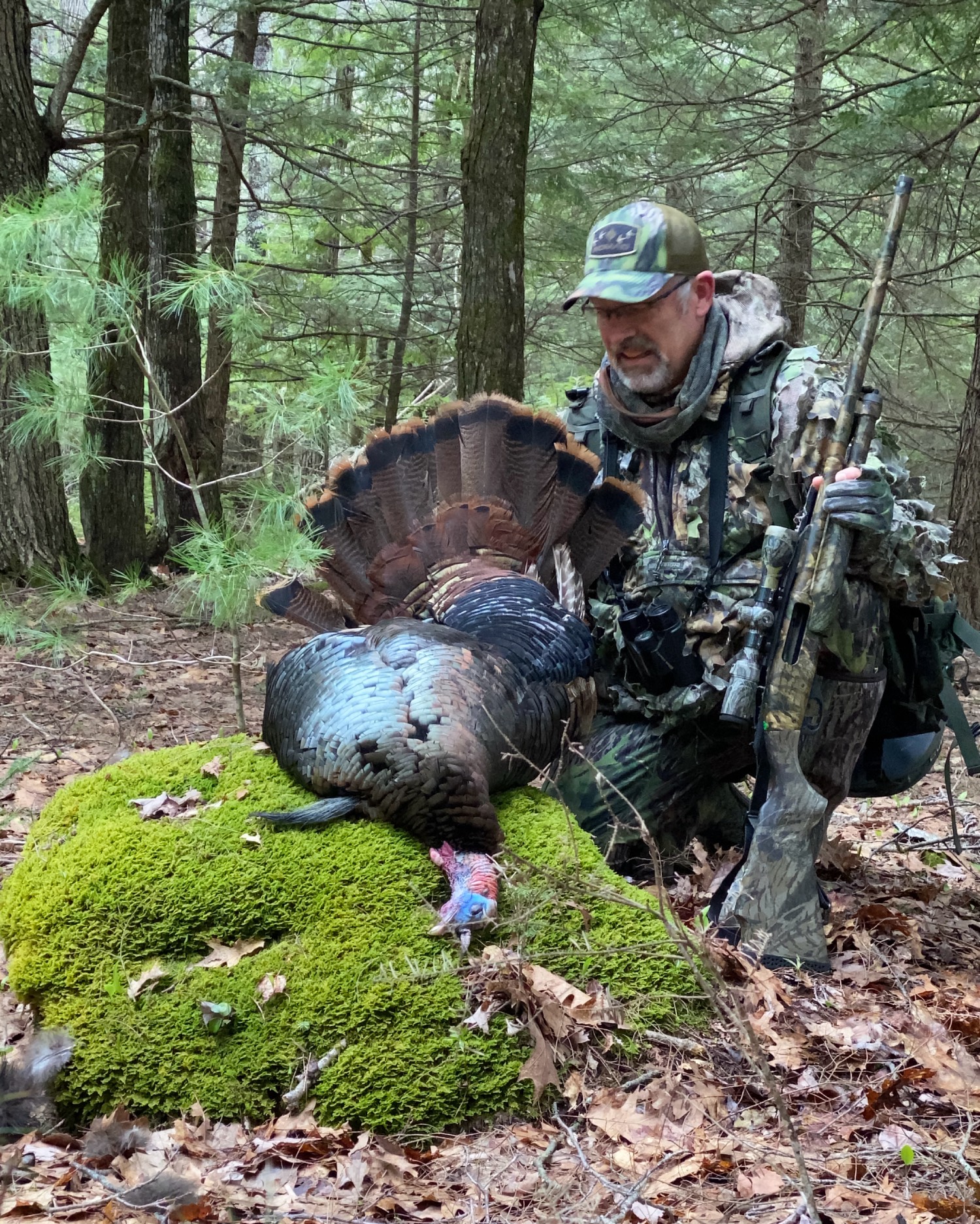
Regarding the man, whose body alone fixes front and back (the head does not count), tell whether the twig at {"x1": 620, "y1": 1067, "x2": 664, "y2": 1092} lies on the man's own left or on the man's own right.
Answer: on the man's own left

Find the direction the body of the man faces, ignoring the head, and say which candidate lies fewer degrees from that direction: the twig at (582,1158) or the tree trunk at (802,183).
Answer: the twig

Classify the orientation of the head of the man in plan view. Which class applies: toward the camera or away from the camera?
toward the camera

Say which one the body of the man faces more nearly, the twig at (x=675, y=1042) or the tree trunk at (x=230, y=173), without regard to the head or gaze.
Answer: the twig

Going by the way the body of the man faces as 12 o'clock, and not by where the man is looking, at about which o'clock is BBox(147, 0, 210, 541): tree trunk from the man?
The tree trunk is roughly at 3 o'clock from the man.

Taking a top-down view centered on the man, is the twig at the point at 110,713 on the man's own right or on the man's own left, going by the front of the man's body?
on the man's own right

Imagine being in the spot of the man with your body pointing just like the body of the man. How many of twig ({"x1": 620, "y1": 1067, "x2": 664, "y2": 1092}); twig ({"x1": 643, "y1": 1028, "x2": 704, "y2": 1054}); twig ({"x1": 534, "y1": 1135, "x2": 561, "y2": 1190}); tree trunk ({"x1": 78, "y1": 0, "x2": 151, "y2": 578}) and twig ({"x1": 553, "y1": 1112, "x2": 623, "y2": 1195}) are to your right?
1

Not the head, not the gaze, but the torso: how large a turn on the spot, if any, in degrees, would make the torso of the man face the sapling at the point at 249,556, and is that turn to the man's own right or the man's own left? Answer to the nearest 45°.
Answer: approximately 45° to the man's own right

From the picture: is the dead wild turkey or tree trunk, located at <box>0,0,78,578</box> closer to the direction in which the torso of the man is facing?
the dead wild turkey

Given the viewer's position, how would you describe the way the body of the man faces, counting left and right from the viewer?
facing the viewer and to the left of the viewer

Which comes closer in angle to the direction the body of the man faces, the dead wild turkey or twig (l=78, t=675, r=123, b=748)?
the dead wild turkey

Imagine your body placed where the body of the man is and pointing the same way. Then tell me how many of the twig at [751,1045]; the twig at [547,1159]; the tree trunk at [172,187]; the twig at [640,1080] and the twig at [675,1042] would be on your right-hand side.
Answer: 1

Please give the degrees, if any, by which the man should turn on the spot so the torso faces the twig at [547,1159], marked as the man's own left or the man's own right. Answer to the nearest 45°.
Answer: approximately 45° to the man's own left

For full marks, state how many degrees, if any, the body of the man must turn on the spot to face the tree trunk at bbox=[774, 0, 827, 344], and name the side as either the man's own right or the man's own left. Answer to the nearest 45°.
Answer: approximately 135° to the man's own right

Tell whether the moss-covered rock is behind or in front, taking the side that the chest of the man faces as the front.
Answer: in front

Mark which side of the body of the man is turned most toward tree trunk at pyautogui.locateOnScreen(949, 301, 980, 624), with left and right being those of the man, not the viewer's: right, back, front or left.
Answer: back
